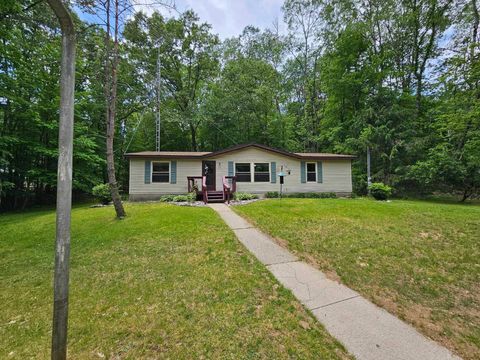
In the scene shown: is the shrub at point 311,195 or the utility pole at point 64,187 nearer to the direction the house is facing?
the utility pole

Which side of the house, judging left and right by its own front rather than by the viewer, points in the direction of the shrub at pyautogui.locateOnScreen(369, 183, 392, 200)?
left

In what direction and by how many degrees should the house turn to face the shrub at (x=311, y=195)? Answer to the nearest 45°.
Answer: approximately 90° to its left

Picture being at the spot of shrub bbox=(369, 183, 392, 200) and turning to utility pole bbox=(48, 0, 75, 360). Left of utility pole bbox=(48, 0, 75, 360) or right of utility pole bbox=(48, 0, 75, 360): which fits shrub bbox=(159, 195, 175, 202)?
right

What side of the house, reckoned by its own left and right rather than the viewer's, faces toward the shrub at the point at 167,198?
right

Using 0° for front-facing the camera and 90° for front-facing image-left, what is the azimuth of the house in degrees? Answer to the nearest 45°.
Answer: approximately 0°

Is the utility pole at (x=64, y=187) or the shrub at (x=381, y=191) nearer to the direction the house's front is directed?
the utility pole

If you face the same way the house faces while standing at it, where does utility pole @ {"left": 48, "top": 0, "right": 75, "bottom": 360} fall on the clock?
The utility pole is roughly at 12 o'clock from the house.
